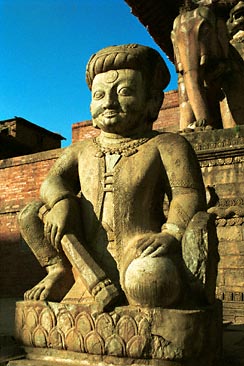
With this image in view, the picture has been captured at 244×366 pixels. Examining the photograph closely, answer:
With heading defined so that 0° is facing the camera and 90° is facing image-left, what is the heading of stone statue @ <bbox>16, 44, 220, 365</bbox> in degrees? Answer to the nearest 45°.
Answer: approximately 45°

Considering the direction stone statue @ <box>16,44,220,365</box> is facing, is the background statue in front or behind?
behind

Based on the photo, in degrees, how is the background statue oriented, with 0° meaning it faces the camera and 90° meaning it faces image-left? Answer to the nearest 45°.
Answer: approximately 45°
